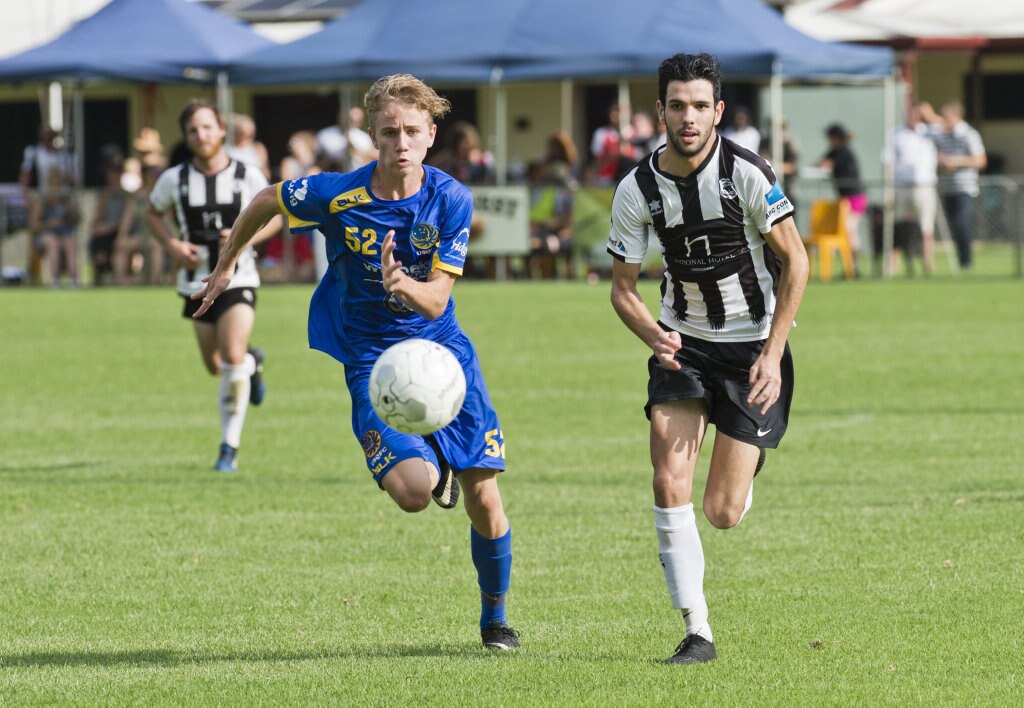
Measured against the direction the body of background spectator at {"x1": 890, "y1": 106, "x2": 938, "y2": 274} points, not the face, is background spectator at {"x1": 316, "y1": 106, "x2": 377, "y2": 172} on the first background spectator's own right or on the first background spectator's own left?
on the first background spectator's own right

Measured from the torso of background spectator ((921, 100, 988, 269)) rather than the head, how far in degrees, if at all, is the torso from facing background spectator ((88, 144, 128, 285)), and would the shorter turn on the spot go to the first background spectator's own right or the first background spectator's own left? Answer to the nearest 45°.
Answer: approximately 45° to the first background spectator's own right

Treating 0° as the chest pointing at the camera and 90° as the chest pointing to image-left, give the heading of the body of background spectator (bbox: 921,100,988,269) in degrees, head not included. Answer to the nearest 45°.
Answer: approximately 45°

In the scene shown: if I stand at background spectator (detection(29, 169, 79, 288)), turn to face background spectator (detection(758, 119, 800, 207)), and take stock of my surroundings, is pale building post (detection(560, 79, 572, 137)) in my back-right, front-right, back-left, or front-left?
front-left

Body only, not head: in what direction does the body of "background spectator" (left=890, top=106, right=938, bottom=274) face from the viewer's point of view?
toward the camera

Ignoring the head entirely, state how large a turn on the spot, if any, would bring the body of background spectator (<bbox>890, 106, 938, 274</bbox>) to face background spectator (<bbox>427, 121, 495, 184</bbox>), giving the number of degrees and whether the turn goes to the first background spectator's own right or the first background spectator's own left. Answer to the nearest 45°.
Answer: approximately 90° to the first background spectator's own right

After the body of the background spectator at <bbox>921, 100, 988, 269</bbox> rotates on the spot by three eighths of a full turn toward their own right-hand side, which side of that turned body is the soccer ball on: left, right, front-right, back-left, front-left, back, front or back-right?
back

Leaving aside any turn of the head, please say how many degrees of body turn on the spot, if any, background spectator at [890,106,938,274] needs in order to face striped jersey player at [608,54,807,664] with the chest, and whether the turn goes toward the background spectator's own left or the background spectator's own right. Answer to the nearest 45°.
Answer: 0° — they already face them

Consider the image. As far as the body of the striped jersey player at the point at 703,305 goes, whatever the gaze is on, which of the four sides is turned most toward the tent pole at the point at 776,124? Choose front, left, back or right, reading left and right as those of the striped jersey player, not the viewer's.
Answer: back

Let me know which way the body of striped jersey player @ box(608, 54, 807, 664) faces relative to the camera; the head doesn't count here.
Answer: toward the camera

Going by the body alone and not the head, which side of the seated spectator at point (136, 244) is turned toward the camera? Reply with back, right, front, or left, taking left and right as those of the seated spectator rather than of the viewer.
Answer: front
